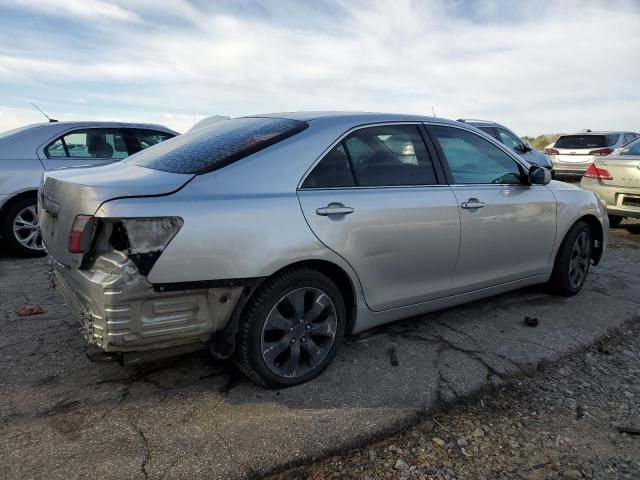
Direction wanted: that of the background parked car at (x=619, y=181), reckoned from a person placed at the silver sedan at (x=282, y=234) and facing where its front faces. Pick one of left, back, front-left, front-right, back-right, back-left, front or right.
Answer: front

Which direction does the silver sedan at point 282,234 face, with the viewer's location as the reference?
facing away from the viewer and to the right of the viewer

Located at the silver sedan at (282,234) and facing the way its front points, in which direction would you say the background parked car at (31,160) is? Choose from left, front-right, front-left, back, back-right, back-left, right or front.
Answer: left

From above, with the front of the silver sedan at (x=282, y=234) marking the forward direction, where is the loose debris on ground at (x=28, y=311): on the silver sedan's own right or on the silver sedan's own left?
on the silver sedan's own left

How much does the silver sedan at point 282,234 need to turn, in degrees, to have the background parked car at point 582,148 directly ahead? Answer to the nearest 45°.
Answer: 0° — it already faces it

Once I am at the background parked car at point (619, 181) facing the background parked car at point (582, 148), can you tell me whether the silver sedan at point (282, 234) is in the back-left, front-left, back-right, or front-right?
back-left
